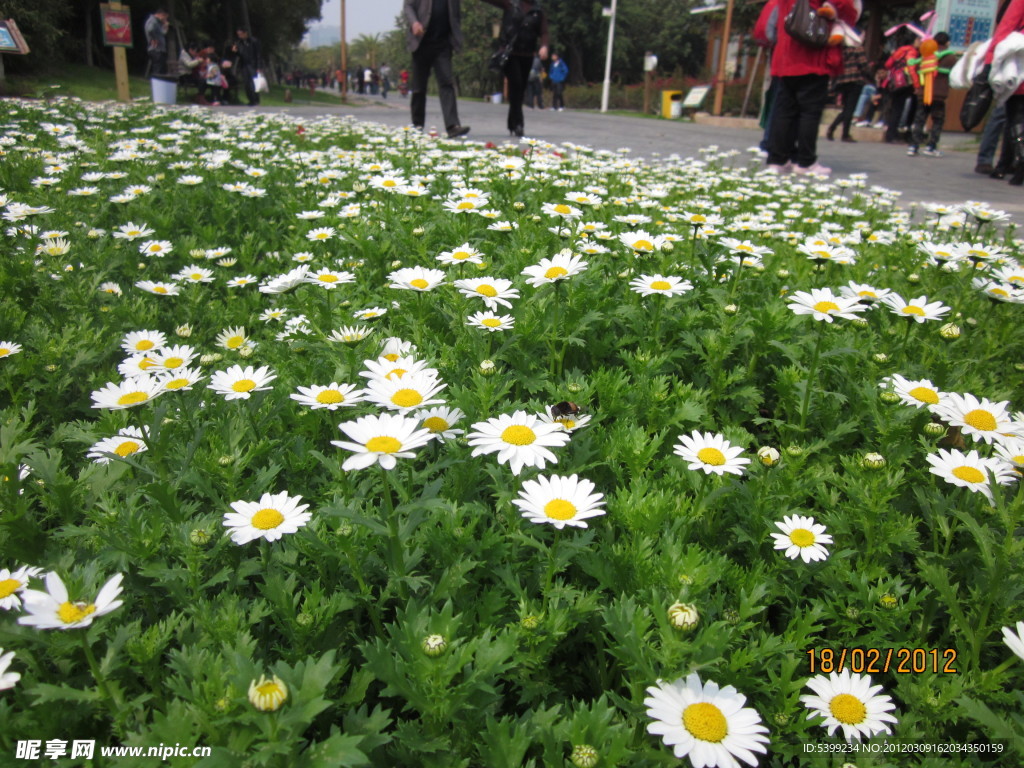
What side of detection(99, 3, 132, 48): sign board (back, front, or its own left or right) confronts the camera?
front

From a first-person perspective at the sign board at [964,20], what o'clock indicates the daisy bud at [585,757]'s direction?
The daisy bud is roughly at 12 o'clock from the sign board.

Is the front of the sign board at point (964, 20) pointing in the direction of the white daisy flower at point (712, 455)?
yes

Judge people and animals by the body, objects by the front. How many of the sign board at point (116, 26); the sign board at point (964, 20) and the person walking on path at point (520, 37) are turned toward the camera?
3

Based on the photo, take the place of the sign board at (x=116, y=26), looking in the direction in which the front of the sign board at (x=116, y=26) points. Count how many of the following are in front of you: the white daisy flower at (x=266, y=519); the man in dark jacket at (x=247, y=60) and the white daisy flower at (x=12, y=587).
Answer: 2

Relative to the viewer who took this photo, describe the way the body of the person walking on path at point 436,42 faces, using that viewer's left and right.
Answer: facing the viewer and to the right of the viewer

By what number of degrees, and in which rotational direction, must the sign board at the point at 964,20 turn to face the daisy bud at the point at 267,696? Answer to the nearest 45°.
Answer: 0° — it already faces it

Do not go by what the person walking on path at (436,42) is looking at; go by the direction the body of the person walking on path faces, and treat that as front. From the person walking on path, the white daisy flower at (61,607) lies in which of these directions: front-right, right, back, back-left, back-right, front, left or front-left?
front-right

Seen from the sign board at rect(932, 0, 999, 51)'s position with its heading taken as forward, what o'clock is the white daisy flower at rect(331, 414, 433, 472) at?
The white daisy flower is roughly at 12 o'clock from the sign board.

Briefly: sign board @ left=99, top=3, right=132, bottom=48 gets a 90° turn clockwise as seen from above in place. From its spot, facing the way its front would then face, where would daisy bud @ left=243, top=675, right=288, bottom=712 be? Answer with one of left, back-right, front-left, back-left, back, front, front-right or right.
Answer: left

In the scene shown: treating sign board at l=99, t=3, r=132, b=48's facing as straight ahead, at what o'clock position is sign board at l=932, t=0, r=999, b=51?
sign board at l=932, t=0, r=999, b=51 is roughly at 10 o'clock from sign board at l=99, t=3, r=132, b=48.

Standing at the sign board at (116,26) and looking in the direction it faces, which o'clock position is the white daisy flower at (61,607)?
The white daisy flower is roughly at 12 o'clock from the sign board.

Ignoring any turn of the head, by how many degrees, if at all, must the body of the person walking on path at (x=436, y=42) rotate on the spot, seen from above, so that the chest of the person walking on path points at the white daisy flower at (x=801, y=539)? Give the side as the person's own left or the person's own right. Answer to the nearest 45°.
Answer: approximately 45° to the person's own right

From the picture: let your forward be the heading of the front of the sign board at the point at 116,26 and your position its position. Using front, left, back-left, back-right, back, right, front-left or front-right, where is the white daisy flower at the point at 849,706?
front

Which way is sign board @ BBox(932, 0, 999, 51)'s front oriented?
toward the camera

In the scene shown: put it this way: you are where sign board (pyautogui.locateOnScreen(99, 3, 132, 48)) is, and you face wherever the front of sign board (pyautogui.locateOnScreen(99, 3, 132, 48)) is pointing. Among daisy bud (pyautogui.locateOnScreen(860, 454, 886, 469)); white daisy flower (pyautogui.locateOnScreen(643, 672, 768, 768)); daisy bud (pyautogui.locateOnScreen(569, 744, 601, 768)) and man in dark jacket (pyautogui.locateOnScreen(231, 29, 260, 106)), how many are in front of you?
3

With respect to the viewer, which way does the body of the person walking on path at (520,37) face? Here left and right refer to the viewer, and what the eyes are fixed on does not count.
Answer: facing the viewer
